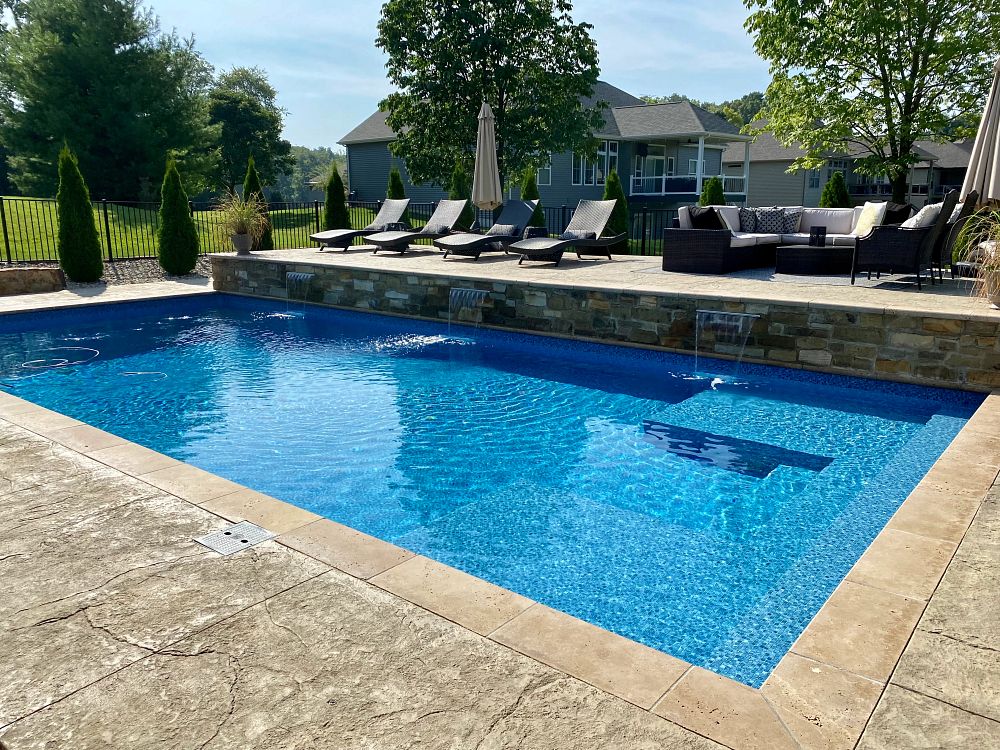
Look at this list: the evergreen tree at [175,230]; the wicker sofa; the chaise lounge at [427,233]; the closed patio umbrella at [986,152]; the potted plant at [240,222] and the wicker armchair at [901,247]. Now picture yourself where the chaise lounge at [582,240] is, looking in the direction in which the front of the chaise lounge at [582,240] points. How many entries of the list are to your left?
3

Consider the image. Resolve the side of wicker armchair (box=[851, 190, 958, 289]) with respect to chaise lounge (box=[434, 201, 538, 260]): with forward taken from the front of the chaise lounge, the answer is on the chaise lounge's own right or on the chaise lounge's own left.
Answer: on the chaise lounge's own left

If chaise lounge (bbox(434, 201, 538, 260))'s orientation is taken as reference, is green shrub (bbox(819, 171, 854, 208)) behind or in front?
behind

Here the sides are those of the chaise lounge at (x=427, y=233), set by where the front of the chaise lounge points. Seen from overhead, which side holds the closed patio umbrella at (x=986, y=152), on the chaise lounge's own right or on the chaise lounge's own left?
on the chaise lounge's own left

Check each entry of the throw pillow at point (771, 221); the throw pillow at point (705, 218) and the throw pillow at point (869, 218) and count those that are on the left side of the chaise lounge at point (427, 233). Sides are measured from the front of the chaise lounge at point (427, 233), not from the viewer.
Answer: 3

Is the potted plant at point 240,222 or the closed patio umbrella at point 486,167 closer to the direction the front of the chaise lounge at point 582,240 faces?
the potted plant

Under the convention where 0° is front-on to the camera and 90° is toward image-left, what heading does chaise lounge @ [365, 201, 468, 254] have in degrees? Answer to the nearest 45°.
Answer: approximately 45°

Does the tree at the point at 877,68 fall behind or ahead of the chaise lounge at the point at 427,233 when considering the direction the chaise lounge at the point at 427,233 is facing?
behind
